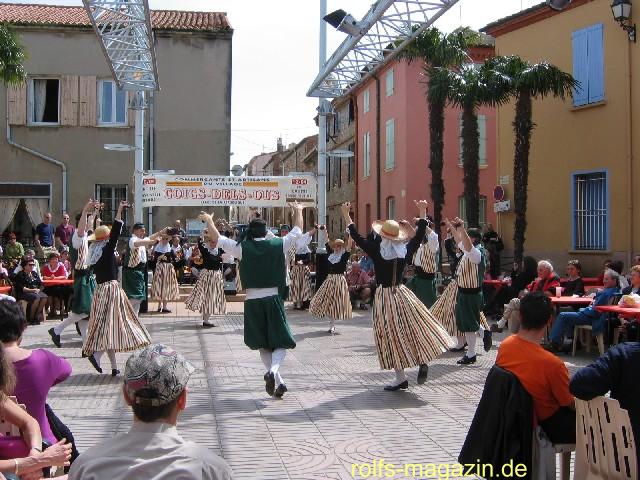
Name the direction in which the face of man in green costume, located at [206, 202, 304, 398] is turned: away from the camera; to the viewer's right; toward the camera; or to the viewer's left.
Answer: away from the camera

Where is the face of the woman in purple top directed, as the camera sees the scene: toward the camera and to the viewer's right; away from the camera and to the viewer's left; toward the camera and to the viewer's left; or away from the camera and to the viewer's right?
away from the camera and to the viewer's right

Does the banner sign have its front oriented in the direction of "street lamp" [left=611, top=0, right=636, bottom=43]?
no

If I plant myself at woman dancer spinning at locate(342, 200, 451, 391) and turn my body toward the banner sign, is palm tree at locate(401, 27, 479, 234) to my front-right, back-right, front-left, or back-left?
front-right

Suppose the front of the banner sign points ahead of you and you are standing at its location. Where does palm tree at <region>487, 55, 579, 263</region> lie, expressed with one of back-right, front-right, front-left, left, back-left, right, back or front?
left

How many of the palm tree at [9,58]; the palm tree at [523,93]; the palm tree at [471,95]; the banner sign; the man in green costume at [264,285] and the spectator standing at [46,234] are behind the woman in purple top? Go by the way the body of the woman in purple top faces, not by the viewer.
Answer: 0

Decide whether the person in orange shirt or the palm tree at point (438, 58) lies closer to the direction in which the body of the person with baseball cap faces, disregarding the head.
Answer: the palm tree

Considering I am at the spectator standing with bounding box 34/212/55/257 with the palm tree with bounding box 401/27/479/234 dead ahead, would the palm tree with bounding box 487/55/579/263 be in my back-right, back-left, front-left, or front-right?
front-right

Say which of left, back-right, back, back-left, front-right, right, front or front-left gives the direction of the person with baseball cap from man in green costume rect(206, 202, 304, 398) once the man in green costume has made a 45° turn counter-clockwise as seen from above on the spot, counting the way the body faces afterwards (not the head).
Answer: back-left

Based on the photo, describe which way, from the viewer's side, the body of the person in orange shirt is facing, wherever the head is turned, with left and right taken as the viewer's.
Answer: facing away from the viewer

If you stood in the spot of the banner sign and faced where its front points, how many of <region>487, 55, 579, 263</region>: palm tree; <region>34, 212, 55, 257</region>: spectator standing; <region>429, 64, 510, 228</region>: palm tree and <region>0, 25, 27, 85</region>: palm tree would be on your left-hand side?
2

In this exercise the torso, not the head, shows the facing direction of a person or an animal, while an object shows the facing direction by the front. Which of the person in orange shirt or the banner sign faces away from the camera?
the person in orange shirt

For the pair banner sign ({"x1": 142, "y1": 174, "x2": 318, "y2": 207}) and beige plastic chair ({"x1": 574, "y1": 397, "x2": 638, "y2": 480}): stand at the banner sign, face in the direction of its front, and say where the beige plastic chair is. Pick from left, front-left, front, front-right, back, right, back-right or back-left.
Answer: front

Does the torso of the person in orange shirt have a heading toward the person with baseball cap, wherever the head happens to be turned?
no

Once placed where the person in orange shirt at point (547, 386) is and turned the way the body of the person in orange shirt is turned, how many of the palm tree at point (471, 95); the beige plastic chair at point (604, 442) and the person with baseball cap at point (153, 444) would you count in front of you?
1

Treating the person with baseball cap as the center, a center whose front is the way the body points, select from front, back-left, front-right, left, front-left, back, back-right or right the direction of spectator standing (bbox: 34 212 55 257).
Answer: front

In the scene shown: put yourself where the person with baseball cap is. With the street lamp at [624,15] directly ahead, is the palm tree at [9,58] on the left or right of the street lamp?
left

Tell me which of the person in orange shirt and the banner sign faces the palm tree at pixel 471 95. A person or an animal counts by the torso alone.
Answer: the person in orange shirt

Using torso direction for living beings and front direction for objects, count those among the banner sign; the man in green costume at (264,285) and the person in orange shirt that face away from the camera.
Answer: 2

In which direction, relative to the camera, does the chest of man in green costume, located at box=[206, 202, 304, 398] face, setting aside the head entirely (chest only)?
away from the camera
